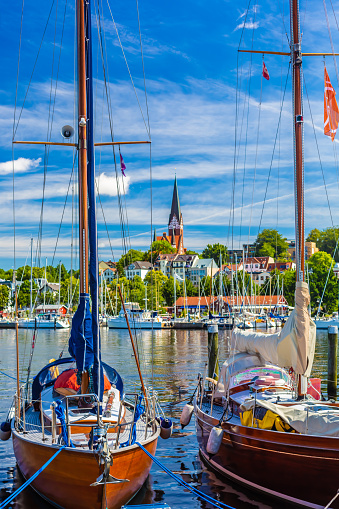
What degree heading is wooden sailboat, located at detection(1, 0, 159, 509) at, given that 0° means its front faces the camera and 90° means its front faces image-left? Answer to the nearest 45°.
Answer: approximately 0°

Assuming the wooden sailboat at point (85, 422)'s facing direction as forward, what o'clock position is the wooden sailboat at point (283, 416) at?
the wooden sailboat at point (283, 416) is roughly at 9 o'clock from the wooden sailboat at point (85, 422).

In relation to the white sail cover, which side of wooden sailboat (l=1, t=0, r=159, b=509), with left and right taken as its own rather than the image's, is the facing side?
left

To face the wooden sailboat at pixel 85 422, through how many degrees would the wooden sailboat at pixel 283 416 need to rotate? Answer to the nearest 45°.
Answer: approximately 135° to its right
